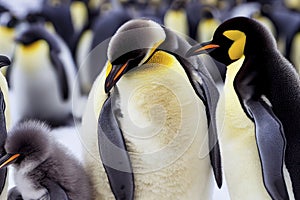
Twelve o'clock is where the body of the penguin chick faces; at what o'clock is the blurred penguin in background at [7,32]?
The blurred penguin in background is roughly at 3 o'clock from the penguin chick.

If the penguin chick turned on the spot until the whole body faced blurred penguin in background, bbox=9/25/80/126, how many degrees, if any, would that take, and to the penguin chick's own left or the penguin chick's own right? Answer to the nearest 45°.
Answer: approximately 90° to the penguin chick's own right

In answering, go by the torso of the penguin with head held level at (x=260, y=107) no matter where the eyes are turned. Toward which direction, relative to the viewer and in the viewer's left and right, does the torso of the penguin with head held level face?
facing to the left of the viewer

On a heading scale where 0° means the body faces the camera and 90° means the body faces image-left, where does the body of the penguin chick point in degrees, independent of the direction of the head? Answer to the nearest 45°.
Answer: approximately 90°

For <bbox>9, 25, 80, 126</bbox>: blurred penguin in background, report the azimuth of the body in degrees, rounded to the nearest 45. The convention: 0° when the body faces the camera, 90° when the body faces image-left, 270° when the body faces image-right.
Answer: approximately 45°

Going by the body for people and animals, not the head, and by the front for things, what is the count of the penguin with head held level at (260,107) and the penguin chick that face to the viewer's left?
2
